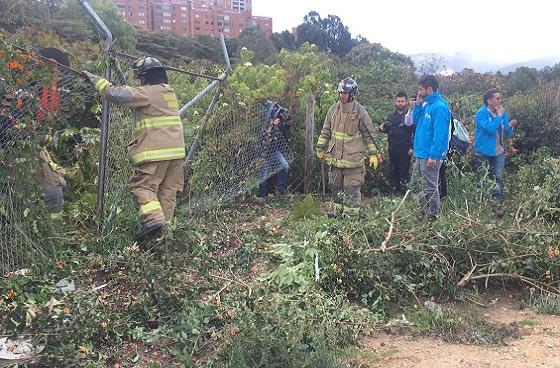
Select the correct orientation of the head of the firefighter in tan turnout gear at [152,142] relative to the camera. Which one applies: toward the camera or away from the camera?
away from the camera

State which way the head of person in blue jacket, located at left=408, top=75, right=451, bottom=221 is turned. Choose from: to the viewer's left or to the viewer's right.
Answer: to the viewer's left

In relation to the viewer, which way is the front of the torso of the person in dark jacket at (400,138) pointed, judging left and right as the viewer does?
facing the viewer

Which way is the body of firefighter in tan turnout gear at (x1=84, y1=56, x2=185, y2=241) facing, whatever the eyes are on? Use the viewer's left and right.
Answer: facing away from the viewer and to the left of the viewer

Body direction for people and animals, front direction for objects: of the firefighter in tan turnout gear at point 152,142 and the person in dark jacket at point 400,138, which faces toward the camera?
the person in dark jacket

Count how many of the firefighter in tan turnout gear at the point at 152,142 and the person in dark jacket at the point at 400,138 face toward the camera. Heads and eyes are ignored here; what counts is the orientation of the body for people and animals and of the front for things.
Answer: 1

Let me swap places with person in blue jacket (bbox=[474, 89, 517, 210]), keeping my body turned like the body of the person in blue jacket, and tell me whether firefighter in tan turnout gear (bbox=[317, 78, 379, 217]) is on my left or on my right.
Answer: on my right

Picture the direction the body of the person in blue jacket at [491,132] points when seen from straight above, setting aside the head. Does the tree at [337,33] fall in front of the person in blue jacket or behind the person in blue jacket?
behind

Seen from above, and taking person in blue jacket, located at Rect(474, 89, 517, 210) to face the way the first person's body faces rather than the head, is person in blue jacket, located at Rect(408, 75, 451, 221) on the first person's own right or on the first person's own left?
on the first person's own right

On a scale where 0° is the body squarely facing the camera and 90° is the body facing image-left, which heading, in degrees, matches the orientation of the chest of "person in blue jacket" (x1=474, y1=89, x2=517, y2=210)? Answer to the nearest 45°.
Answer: approximately 315°

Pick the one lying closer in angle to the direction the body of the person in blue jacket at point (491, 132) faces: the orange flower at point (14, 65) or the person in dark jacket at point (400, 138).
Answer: the orange flower

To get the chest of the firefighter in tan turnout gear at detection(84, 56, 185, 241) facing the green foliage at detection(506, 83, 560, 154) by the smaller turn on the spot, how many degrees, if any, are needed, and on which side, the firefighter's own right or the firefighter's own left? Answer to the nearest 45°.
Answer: approximately 90° to the firefighter's own right

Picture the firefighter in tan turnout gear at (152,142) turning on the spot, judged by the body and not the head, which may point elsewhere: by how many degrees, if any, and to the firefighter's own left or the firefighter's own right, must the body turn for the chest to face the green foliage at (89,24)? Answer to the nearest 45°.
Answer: approximately 45° to the firefighter's own right
